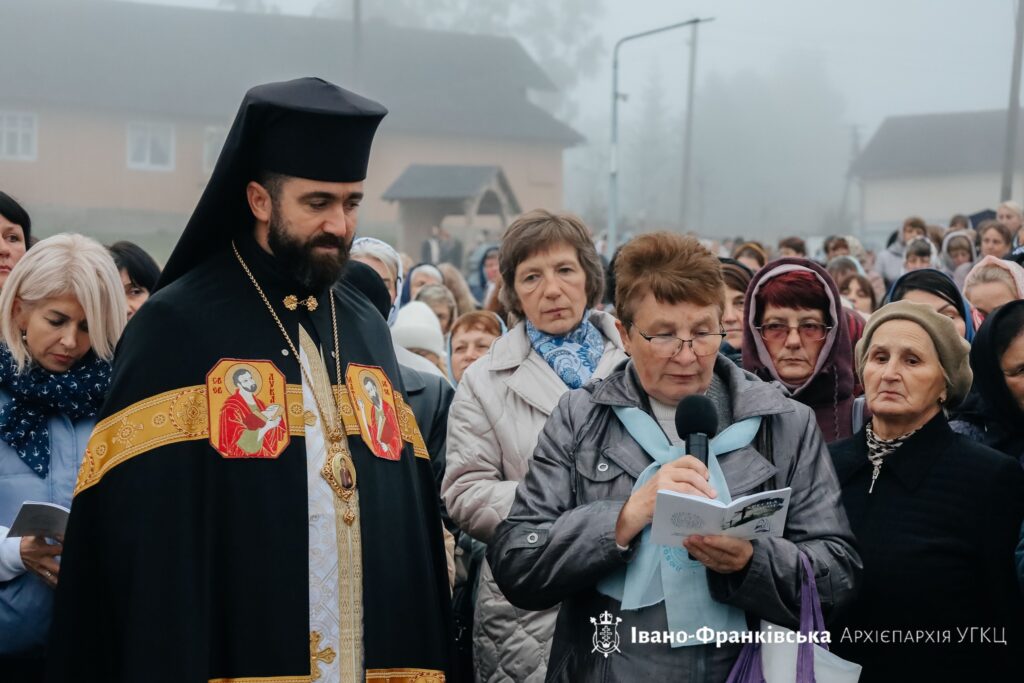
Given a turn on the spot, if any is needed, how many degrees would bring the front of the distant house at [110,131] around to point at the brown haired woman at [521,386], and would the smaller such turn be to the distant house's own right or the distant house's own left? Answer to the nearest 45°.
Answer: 0° — it already faces them

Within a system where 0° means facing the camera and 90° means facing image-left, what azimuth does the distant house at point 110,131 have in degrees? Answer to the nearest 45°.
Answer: approximately 0°

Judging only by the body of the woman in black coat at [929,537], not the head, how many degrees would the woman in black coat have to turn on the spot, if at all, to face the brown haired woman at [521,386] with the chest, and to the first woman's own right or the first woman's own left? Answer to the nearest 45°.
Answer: approximately 45° to the first woman's own right

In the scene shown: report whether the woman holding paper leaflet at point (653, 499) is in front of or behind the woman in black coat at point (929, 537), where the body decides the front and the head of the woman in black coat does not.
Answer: in front

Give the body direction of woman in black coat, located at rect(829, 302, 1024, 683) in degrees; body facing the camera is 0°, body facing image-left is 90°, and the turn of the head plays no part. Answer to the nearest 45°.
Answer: approximately 45°

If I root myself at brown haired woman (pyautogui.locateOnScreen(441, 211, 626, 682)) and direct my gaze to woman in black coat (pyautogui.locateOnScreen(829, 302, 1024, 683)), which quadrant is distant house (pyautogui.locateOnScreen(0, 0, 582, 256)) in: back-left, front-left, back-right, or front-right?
back-left

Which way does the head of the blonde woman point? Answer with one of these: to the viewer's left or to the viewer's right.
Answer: to the viewer's right

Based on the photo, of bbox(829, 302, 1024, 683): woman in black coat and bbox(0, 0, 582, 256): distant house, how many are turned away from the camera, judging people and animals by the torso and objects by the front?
0

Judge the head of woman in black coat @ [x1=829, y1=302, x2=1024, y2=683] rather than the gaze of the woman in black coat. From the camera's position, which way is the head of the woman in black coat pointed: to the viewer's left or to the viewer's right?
to the viewer's left
